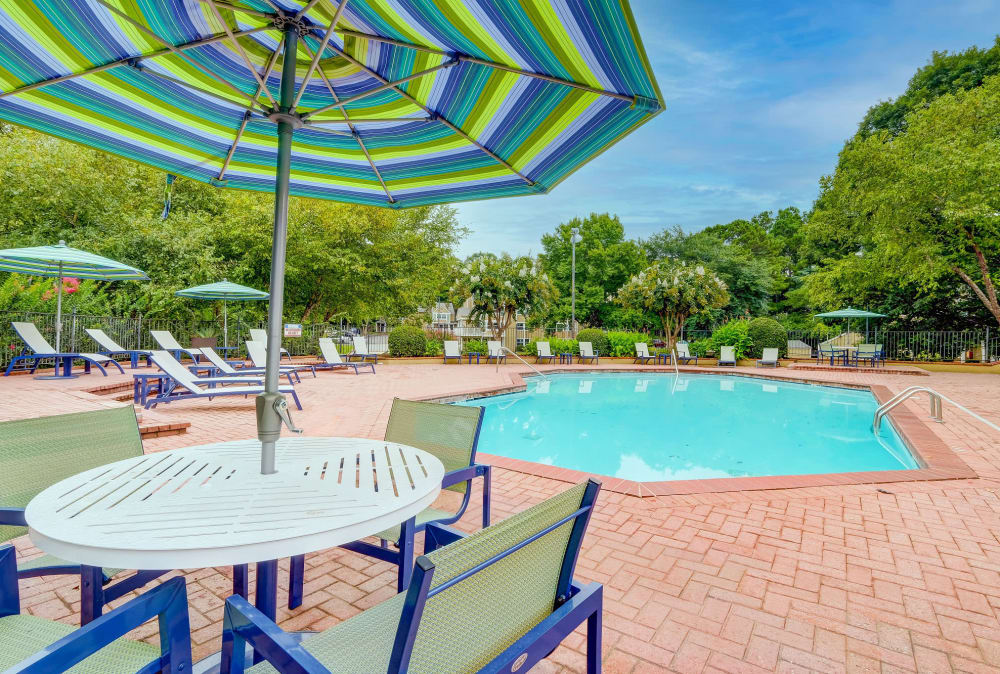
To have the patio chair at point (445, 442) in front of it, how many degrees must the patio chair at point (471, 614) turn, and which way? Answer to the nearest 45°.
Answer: approximately 45° to its right

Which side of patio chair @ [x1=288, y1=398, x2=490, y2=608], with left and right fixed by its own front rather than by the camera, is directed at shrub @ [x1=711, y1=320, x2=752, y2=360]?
back

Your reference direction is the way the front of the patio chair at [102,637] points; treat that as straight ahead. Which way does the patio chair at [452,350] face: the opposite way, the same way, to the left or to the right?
the opposite way

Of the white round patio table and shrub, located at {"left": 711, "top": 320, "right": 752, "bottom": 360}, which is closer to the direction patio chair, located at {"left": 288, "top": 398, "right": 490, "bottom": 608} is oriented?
the white round patio table

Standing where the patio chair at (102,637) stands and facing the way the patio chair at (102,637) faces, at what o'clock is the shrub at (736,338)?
The shrub is roughly at 1 o'clock from the patio chair.

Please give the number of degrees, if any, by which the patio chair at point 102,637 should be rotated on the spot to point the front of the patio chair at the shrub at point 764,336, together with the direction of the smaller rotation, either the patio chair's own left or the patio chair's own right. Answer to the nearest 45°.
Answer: approximately 45° to the patio chair's own right

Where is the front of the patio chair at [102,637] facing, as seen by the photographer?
facing away from the viewer and to the right of the viewer

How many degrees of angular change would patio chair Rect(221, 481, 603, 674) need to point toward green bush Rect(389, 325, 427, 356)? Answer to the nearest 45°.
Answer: approximately 45° to its right

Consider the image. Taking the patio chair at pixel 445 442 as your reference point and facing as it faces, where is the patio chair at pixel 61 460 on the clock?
the patio chair at pixel 61 460 is roughly at 1 o'clock from the patio chair at pixel 445 442.

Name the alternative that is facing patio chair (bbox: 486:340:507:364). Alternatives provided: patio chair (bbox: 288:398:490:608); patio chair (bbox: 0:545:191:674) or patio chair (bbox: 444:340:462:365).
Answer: patio chair (bbox: 0:545:191:674)

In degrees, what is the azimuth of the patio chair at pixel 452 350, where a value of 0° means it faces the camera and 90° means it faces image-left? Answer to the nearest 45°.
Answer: approximately 0°
